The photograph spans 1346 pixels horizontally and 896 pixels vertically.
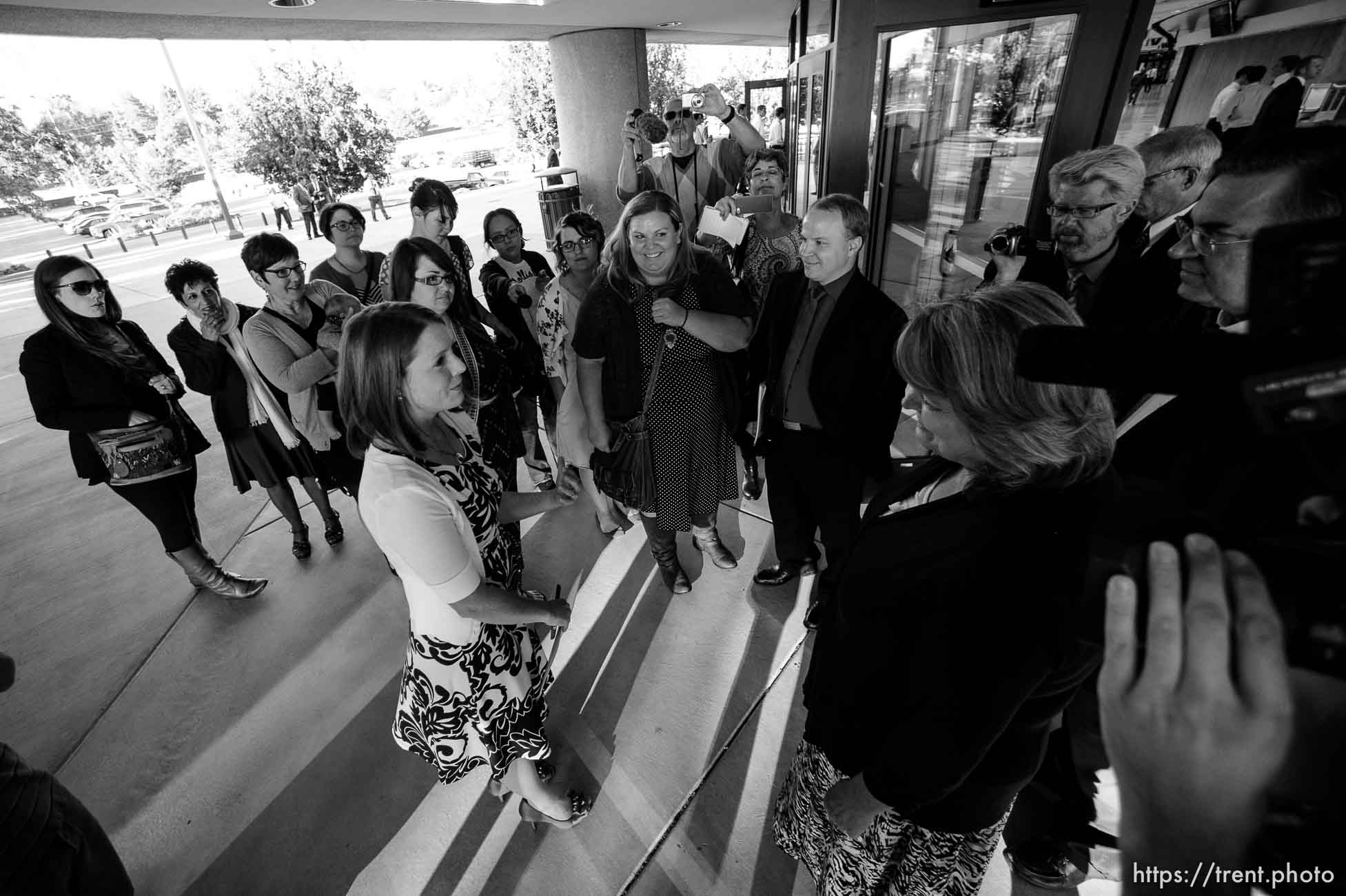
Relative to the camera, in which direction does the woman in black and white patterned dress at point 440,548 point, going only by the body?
to the viewer's right

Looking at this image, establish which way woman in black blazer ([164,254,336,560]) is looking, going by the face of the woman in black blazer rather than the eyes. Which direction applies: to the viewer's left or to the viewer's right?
to the viewer's right

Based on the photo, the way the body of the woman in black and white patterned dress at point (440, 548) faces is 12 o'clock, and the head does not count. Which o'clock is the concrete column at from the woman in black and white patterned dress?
The concrete column is roughly at 10 o'clock from the woman in black and white patterned dress.

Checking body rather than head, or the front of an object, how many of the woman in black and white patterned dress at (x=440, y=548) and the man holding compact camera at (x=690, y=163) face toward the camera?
1

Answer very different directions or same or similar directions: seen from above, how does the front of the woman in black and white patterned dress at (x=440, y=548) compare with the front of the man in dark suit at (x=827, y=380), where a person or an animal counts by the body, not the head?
very different directions

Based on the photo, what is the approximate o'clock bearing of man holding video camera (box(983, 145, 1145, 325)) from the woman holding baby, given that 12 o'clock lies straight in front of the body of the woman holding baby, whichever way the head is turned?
The man holding video camera is roughly at 12 o'clock from the woman holding baby.
